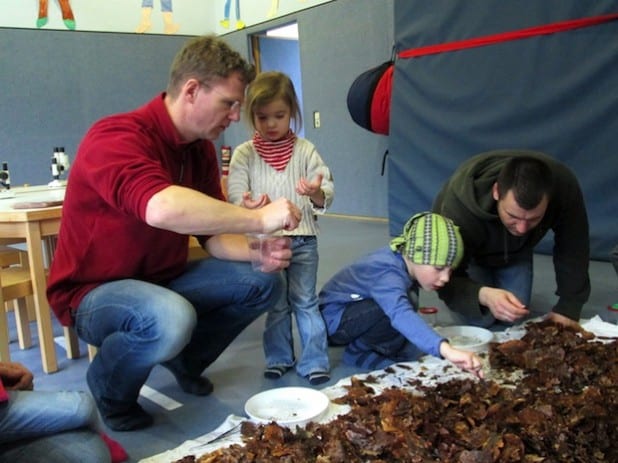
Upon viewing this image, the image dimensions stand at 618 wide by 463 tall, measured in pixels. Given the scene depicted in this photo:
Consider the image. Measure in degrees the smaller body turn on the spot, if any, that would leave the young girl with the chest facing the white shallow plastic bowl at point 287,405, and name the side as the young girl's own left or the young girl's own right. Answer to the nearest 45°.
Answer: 0° — they already face it

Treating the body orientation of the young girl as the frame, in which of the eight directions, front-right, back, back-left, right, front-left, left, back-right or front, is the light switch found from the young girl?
back

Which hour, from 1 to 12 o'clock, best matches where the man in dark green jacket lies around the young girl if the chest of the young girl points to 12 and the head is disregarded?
The man in dark green jacket is roughly at 9 o'clock from the young girl.

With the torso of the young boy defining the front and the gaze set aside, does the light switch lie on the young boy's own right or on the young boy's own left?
on the young boy's own left

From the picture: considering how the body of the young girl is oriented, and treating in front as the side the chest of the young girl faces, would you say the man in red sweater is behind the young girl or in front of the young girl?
in front

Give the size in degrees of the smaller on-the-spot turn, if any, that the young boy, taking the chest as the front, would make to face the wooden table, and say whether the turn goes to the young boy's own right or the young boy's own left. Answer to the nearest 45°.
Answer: approximately 180°

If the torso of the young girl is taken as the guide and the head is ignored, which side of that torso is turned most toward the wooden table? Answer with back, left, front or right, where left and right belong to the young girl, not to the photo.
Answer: right

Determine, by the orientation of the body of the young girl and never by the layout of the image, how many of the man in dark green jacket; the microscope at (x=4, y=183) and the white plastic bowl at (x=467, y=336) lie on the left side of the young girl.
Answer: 2

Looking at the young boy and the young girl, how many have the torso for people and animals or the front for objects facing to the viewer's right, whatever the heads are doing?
1

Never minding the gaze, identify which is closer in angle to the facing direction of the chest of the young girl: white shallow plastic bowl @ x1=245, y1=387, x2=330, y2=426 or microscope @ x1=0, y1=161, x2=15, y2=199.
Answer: the white shallow plastic bowl

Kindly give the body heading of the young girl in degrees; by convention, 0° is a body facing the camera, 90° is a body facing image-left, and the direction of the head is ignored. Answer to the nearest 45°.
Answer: approximately 0°

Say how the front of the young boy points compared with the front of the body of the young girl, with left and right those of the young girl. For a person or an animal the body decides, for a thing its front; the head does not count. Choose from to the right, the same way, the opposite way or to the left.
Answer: to the left

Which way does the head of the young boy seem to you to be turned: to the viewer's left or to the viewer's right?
to the viewer's right

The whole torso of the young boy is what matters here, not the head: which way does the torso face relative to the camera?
to the viewer's right
